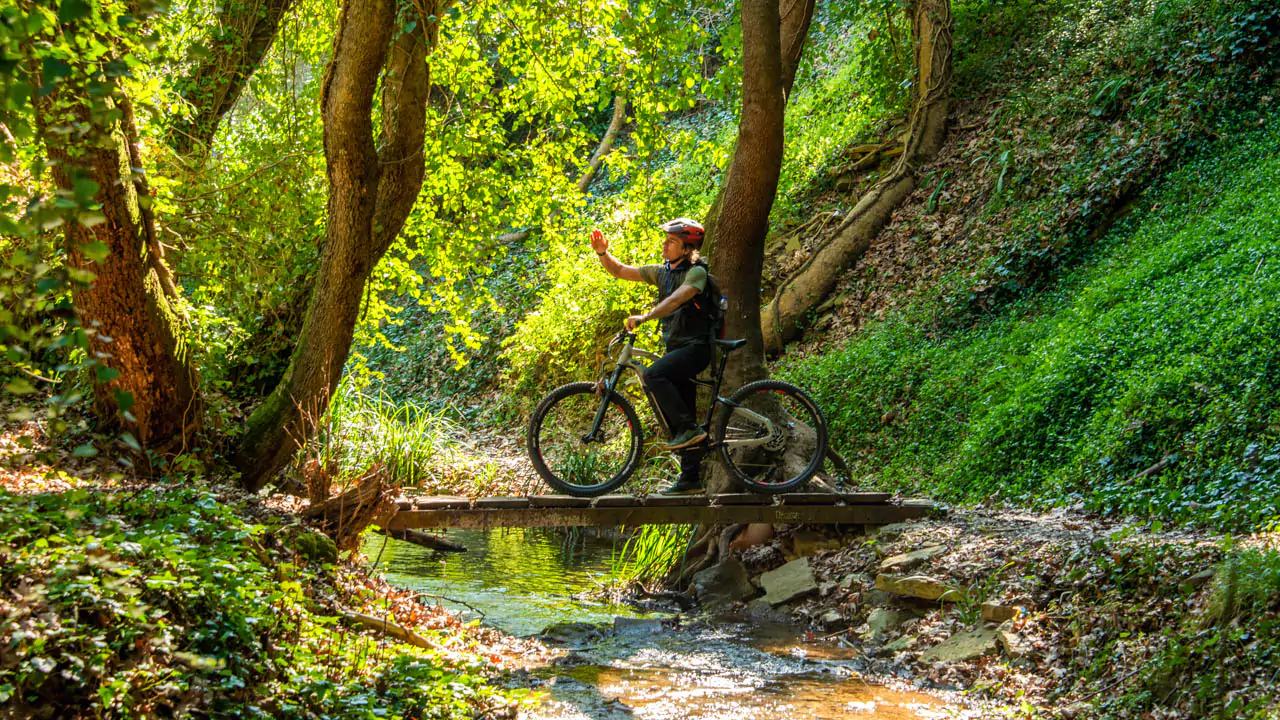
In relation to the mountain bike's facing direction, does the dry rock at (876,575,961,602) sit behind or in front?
behind

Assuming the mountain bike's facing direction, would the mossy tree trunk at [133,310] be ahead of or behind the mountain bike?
ahead

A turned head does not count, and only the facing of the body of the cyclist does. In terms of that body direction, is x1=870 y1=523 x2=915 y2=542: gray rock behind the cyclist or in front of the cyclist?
behind

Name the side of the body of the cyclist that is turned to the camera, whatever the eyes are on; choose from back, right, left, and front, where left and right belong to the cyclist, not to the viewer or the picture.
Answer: left

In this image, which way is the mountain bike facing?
to the viewer's left

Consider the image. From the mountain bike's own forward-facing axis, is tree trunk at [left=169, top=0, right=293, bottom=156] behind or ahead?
ahead

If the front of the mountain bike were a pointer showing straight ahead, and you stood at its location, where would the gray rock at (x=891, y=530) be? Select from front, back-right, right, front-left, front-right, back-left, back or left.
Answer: back

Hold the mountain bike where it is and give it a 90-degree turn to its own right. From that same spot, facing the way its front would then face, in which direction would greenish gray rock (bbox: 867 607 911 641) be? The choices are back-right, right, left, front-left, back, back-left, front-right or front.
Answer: back-right

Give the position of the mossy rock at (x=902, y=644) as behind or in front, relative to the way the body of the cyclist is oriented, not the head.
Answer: behind

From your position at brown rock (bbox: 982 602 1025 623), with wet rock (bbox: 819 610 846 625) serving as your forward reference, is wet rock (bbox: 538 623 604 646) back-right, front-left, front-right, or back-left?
front-left
